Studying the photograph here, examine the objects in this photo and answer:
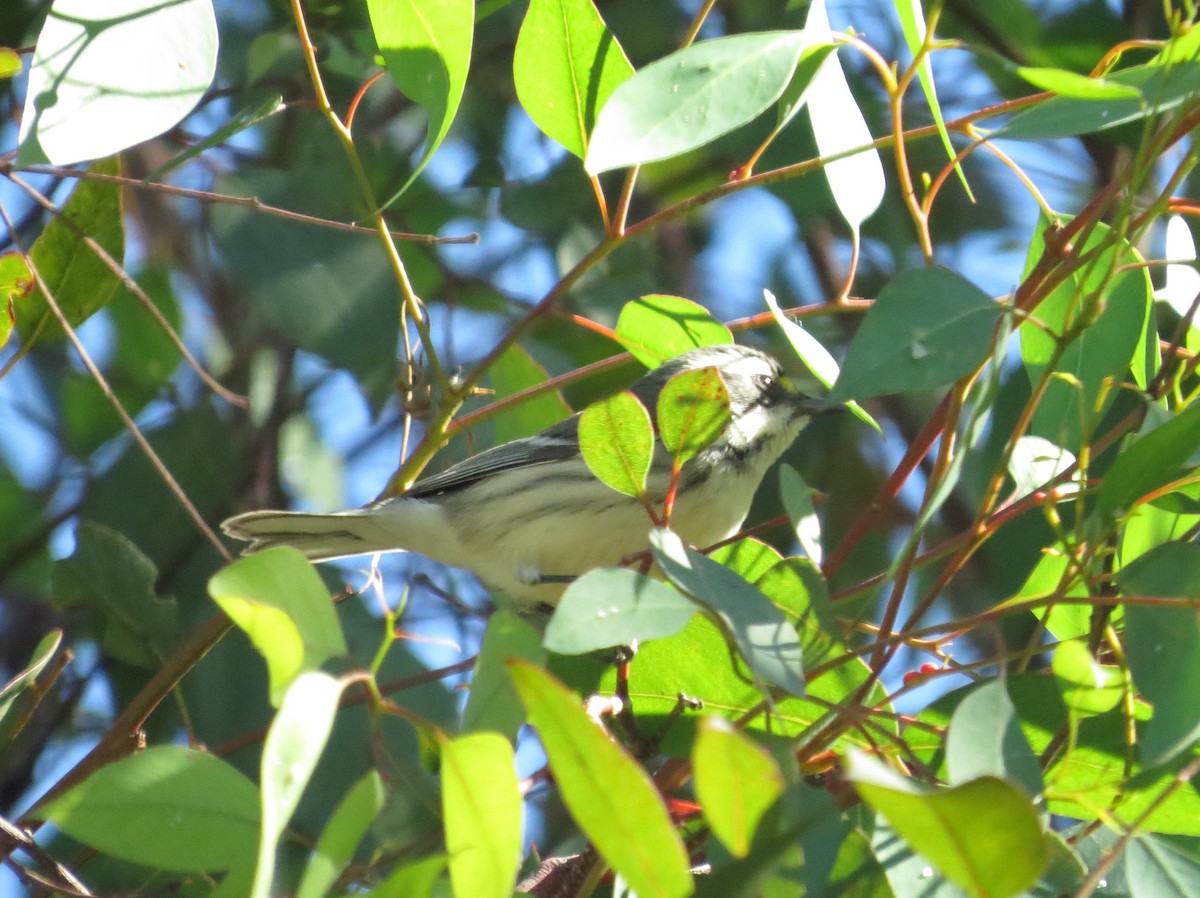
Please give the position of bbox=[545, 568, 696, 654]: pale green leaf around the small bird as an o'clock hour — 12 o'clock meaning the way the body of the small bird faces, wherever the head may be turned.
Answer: The pale green leaf is roughly at 3 o'clock from the small bird.

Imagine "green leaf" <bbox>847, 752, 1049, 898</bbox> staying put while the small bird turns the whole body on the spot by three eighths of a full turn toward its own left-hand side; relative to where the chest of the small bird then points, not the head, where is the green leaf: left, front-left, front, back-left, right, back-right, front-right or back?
back-right

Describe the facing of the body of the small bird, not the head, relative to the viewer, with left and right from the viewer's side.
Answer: facing to the right of the viewer

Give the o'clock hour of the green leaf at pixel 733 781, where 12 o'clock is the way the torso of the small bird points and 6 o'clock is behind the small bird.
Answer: The green leaf is roughly at 3 o'clock from the small bird.

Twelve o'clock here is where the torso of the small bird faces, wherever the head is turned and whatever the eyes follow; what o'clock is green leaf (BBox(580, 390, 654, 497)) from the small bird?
The green leaf is roughly at 3 o'clock from the small bird.

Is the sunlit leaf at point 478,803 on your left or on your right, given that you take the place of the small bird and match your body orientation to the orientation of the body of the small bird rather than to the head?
on your right
